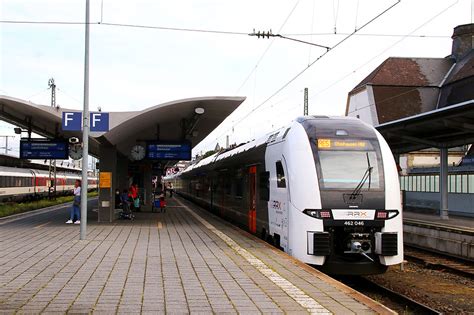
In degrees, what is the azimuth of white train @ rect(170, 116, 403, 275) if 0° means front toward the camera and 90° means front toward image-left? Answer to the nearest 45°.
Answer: approximately 315°

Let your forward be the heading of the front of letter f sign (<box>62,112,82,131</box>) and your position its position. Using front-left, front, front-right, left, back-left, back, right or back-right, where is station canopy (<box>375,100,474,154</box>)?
left

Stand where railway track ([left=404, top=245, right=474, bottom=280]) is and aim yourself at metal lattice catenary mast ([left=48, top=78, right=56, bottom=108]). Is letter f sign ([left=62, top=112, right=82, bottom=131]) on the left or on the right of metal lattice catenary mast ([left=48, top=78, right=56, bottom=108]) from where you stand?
left

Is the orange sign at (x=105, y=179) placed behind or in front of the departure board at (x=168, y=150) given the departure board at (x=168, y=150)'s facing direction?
in front

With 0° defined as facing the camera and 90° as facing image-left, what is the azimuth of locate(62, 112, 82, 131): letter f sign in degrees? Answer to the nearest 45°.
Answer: approximately 0°

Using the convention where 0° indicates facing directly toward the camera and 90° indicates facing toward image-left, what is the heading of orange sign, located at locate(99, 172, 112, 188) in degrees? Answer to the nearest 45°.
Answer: approximately 0°
